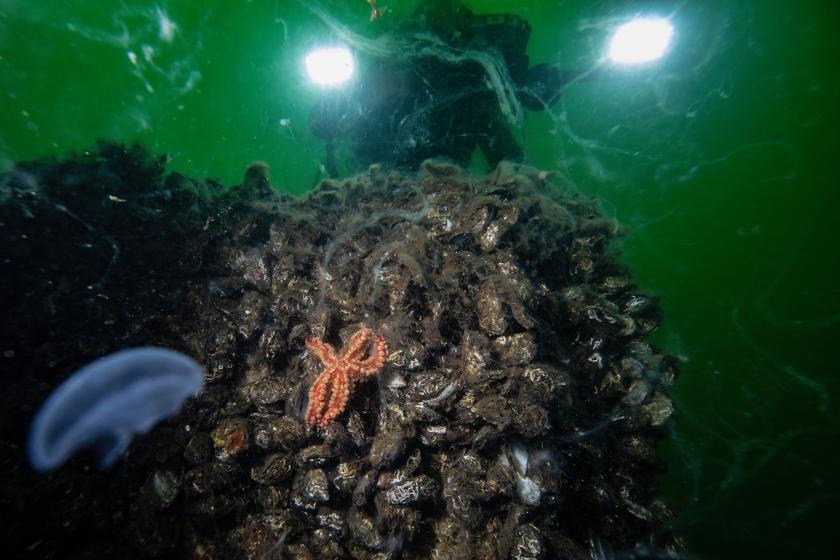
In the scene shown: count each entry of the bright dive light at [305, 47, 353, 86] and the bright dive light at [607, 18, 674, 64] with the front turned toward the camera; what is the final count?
2

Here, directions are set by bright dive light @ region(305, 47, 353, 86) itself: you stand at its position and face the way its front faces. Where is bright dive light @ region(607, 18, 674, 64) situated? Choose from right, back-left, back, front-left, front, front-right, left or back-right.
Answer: left

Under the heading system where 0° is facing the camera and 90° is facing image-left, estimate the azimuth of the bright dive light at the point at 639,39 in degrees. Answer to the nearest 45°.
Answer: approximately 0°
